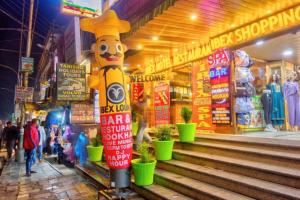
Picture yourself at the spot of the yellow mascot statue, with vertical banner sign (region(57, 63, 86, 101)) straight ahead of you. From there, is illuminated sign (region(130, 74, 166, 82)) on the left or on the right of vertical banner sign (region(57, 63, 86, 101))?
right

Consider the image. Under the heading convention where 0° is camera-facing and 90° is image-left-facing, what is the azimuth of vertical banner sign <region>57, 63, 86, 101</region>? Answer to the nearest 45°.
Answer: approximately 0°

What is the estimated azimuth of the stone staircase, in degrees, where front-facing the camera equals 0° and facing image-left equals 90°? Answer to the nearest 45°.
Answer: approximately 45°

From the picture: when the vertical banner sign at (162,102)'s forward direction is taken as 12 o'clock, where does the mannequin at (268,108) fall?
The mannequin is roughly at 10 o'clock from the vertical banner sign.

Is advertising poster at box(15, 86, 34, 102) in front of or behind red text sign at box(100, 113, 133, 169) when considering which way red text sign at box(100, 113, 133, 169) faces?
behind

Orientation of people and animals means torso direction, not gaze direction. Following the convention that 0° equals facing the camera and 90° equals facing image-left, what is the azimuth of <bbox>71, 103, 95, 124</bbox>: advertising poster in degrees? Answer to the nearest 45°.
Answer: approximately 0°
